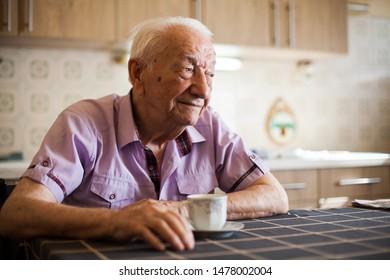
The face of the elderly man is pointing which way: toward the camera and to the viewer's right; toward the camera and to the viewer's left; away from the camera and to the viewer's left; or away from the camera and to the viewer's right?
toward the camera and to the viewer's right

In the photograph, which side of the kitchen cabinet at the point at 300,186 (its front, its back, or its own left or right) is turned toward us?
front

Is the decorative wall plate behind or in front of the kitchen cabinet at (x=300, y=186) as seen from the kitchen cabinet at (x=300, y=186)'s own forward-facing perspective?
behind

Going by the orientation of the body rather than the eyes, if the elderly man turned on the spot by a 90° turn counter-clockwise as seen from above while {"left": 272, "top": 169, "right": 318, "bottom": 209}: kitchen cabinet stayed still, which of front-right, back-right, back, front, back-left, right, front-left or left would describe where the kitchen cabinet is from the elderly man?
front

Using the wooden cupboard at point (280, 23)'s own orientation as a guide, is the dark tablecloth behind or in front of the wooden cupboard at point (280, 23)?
in front

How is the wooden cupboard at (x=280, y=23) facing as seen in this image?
toward the camera

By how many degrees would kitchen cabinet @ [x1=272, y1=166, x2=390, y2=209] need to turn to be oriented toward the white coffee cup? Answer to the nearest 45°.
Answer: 0° — it already faces it

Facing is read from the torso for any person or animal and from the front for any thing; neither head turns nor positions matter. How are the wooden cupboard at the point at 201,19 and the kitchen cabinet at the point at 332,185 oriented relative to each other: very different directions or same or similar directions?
same or similar directions

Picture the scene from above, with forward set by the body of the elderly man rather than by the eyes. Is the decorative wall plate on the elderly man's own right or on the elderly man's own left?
on the elderly man's own left

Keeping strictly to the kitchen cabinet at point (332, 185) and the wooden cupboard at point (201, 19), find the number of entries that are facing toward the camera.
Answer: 2

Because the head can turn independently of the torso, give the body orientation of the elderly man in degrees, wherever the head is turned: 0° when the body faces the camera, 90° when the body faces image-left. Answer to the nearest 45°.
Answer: approximately 315°

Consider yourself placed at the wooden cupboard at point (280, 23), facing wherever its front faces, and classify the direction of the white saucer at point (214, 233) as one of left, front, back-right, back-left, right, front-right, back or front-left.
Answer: front

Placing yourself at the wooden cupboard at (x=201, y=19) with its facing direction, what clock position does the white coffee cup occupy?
The white coffee cup is roughly at 12 o'clock from the wooden cupboard.

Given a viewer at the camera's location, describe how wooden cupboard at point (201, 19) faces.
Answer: facing the viewer
